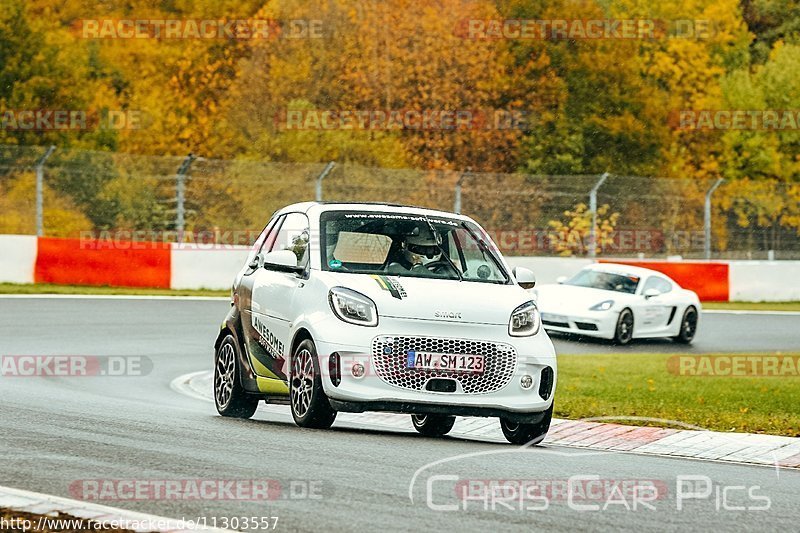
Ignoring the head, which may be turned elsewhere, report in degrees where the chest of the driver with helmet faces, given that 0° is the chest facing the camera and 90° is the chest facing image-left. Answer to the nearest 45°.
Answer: approximately 315°

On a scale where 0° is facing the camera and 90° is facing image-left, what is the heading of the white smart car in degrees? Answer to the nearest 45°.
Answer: approximately 315°

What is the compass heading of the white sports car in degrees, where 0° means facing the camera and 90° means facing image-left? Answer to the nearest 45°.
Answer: approximately 45°

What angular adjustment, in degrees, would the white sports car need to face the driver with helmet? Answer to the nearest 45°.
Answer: approximately 45° to its left

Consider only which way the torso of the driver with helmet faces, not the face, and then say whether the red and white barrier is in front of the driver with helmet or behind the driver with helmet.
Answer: behind
